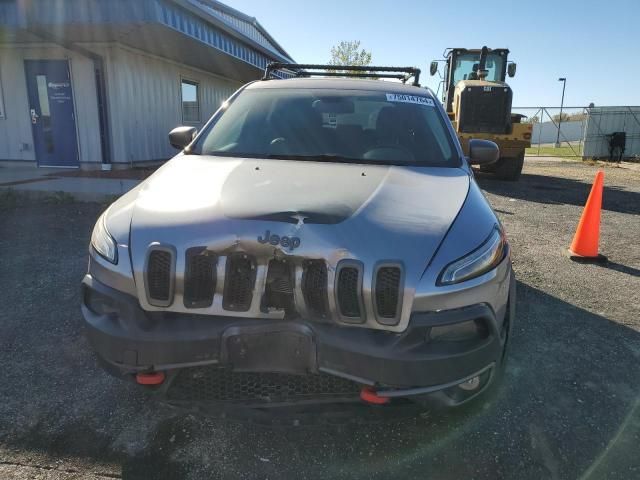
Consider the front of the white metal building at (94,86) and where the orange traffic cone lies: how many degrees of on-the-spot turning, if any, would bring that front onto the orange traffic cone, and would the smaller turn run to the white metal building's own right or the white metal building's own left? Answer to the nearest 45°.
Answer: approximately 45° to the white metal building's own left

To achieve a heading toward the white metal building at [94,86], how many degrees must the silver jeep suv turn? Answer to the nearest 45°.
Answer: approximately 135° to its right

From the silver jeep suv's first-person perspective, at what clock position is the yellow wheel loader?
The yellow wheel loader is roughly at 7 o'clock from the silver jeep suv.

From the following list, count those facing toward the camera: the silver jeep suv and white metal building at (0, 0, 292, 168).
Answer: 2

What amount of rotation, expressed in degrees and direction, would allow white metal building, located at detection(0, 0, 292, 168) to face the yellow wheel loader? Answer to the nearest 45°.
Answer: approximately 90° to its left
